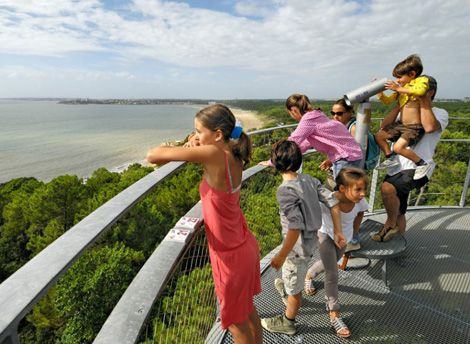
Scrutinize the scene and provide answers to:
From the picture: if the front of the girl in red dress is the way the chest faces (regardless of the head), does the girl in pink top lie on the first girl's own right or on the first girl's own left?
on the first girl's own right

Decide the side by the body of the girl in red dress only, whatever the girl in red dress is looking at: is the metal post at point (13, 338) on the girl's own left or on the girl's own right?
on the girl's own left
